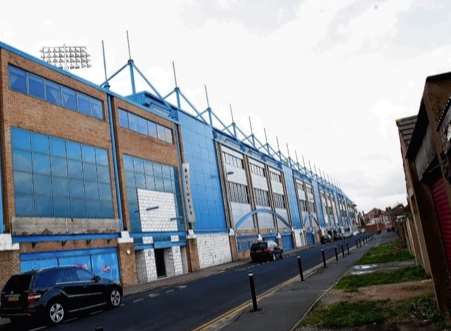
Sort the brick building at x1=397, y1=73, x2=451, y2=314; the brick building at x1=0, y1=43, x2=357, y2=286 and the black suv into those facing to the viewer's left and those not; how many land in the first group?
1

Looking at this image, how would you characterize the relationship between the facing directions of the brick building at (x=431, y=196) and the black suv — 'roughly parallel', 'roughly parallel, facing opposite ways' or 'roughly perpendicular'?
roughly perpendicular

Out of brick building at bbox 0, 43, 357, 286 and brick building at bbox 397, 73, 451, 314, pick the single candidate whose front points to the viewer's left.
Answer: brick building at bbox 397, 73, 451, 314

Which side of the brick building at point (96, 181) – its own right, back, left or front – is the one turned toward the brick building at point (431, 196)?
front

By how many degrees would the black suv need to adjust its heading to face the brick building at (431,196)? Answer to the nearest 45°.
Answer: approximately 90° to its right

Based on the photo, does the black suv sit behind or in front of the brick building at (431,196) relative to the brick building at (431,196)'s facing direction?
in front

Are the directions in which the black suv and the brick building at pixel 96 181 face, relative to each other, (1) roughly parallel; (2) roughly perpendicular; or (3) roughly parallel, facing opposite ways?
roughly perpendicular

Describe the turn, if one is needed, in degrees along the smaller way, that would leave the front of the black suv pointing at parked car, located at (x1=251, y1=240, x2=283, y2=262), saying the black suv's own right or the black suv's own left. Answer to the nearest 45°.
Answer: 0° — it already faces it

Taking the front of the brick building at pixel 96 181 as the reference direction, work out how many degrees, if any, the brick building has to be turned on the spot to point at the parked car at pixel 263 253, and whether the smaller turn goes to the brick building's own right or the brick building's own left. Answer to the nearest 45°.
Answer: approximately 90° to the brick building's own left

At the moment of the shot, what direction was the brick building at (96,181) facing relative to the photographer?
facing the viewer and to the right of the viewer

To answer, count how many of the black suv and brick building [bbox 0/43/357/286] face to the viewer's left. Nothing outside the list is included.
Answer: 0

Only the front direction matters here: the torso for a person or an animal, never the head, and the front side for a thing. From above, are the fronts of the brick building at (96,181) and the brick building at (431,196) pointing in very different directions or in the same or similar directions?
very different directions

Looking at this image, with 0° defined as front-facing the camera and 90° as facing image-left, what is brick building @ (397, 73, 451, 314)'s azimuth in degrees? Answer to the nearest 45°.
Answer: approximately 90°

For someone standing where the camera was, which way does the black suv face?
facing away from the viewer and to the right of the viewer

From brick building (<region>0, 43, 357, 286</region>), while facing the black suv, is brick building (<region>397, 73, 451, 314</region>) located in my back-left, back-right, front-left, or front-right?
front-left

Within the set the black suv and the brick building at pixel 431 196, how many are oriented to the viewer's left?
1

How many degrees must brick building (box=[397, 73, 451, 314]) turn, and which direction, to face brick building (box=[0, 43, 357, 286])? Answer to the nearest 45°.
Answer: approximately 45° to its right
